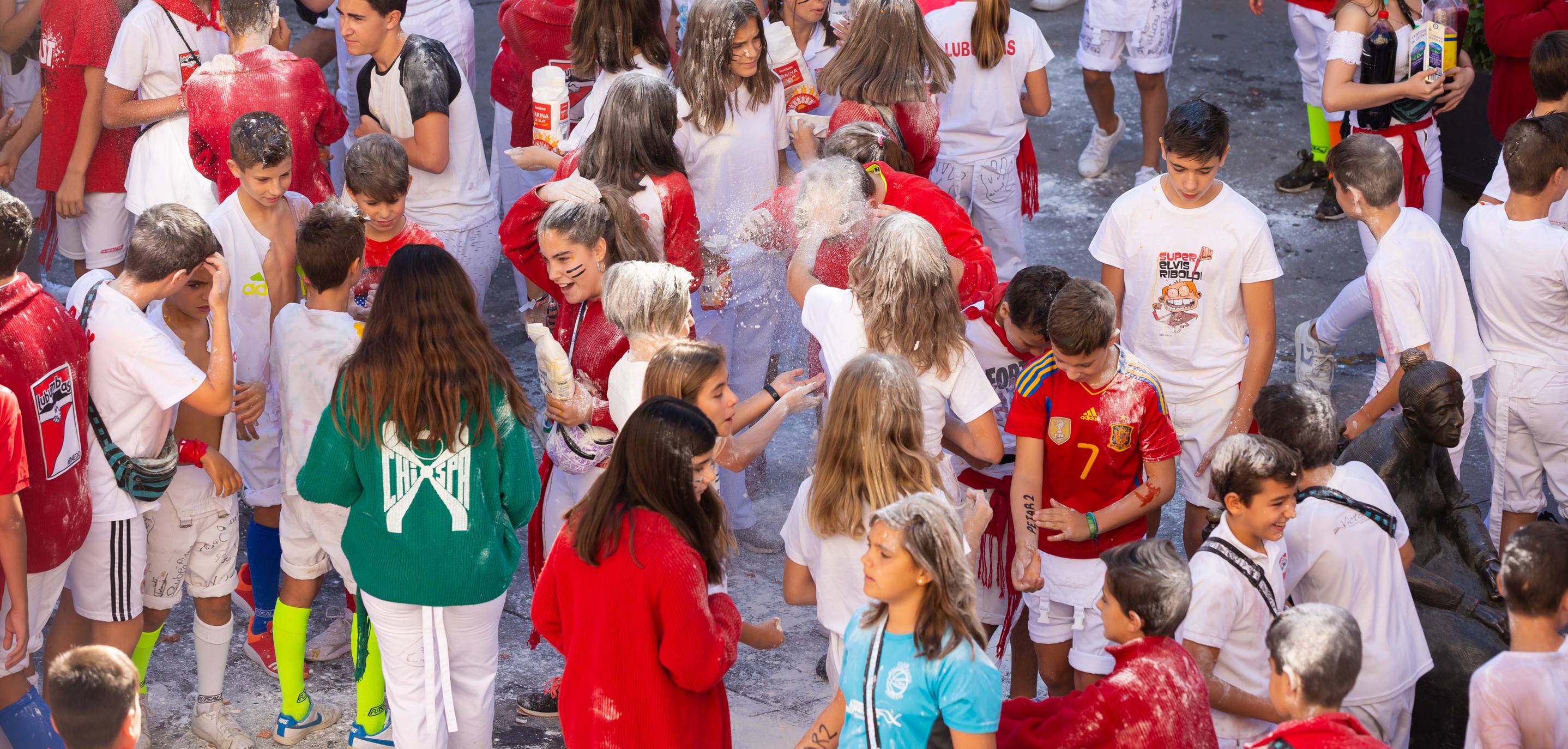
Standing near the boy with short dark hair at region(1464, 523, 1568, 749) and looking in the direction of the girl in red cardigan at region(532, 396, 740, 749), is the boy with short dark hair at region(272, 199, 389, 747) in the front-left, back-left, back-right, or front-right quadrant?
front-right

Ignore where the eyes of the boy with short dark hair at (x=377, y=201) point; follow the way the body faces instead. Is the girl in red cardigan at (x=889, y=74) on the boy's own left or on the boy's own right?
on the boy's own left

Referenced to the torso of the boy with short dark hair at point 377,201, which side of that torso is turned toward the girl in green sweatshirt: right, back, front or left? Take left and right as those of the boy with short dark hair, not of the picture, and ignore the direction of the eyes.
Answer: front

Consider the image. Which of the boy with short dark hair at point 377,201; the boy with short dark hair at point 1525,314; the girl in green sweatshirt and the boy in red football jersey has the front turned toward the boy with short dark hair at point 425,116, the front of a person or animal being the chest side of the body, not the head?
the girl in green sweatshirt

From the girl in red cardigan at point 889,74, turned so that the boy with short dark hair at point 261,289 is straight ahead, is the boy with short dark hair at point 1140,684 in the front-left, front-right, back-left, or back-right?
front-left

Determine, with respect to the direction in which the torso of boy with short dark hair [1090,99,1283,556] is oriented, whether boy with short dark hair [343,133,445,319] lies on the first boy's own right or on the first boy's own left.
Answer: on the first boy's own right

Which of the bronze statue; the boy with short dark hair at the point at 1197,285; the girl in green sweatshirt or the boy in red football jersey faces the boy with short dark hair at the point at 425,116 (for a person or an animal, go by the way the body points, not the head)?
the girl in green sweatshirt

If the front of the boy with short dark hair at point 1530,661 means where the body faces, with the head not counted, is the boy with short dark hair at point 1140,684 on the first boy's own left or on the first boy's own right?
on the first boy's own left

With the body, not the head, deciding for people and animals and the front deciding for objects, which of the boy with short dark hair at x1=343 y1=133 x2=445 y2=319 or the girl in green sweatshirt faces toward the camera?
the boy with short dark hair

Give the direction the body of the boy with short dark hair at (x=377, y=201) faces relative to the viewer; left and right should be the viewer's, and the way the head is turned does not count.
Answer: facing the viewer

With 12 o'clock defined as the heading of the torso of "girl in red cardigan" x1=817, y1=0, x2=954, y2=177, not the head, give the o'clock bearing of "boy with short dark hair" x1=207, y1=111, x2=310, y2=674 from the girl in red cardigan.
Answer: The boy with short dark hair is roughly at 8 o'clock from the girl in red cardigan.

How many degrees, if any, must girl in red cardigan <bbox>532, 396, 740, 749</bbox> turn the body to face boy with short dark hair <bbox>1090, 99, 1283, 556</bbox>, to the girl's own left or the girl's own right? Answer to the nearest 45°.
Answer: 0° — they already face them

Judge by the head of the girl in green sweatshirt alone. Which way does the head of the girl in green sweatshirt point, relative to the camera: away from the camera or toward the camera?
away from the camera

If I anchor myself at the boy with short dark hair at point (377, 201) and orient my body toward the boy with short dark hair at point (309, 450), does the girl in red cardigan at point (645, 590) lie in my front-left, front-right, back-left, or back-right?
front-left

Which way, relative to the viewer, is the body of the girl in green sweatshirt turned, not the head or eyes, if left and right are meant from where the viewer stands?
facing away from the viewer

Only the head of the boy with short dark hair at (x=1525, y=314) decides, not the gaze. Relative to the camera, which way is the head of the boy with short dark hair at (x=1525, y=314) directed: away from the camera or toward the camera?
away from the camera

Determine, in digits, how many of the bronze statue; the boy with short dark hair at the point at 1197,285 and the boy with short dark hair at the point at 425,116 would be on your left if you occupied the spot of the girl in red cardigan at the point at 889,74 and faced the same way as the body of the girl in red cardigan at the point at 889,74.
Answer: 1

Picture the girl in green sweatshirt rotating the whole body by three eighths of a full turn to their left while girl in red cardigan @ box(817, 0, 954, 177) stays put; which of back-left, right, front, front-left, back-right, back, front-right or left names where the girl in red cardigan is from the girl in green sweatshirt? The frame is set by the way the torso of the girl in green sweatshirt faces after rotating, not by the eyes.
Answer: back
